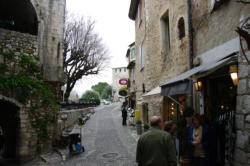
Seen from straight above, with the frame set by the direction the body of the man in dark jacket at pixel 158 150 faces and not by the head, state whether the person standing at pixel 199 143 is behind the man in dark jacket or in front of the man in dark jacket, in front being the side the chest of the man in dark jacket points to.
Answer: in front

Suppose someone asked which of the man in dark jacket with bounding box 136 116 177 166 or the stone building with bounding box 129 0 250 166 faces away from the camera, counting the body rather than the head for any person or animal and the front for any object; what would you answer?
the man in dark jacket

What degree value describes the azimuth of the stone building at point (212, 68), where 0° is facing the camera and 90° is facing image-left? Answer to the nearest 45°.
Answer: approximately 45°

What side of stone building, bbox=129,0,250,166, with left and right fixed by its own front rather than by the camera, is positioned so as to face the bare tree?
right

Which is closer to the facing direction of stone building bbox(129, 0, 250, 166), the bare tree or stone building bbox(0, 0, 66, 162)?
the stone building

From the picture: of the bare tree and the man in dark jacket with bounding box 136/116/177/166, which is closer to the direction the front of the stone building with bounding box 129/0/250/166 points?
the man in dark jacket

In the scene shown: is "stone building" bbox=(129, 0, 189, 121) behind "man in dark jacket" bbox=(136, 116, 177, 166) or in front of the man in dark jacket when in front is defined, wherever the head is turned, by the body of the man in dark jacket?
in front

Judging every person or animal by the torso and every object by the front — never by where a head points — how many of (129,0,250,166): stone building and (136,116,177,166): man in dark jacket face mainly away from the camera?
1

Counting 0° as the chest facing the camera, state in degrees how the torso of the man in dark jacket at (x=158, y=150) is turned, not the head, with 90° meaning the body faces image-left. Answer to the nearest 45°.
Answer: approximately 180°

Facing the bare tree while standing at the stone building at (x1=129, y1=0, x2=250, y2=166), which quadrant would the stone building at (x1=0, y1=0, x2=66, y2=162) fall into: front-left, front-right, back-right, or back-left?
front-left
